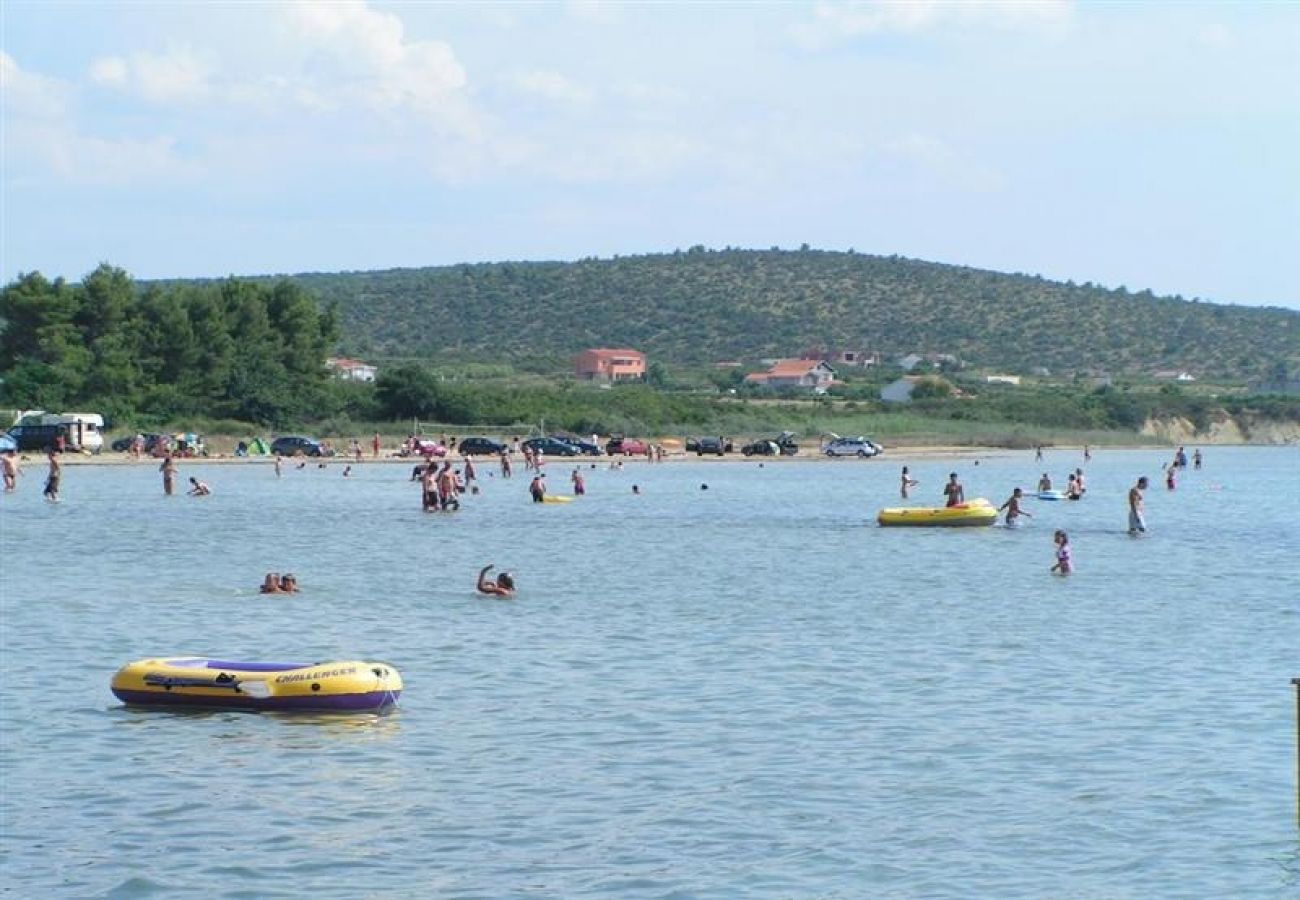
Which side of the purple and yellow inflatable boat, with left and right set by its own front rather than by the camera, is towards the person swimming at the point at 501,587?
left

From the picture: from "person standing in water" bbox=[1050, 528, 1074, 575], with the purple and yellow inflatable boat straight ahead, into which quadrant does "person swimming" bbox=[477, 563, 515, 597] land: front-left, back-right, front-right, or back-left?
front-right

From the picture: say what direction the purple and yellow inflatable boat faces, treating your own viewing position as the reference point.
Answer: facing to the right of the viewer

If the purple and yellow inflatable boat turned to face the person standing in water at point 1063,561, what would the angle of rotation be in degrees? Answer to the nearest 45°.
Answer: approximately 45° to its left

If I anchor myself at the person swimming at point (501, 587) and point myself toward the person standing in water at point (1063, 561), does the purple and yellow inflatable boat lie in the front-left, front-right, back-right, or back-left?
back-right
